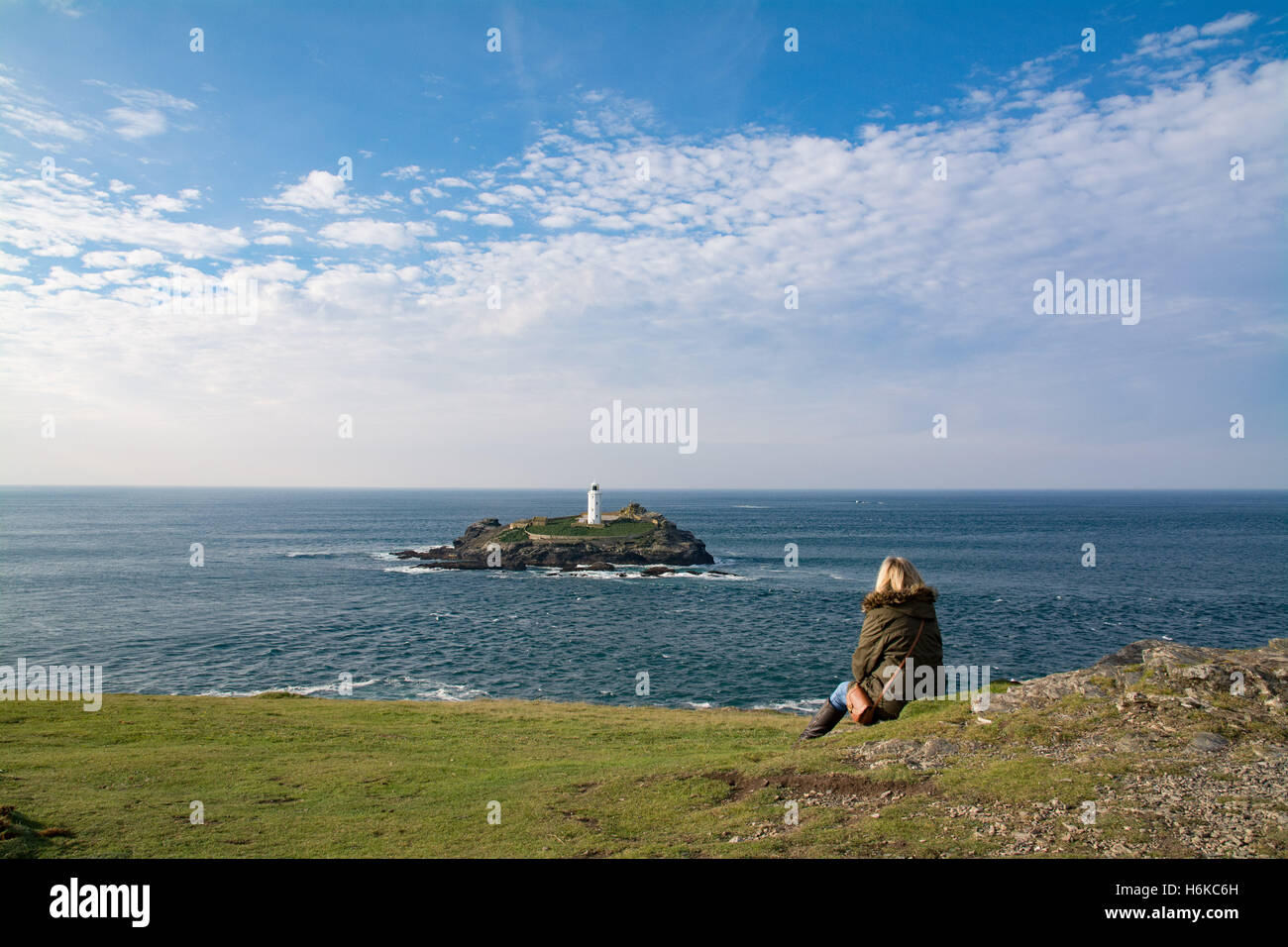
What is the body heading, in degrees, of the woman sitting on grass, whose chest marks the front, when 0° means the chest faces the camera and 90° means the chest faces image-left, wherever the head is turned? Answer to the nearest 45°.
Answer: approximately 135°

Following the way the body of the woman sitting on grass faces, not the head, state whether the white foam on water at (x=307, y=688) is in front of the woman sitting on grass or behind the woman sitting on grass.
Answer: in front

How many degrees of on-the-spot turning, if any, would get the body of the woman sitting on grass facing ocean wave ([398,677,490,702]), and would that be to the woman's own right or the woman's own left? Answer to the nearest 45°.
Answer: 0° — they already face it

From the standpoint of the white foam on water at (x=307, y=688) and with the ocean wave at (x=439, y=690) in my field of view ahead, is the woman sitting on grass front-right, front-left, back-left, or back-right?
front-right

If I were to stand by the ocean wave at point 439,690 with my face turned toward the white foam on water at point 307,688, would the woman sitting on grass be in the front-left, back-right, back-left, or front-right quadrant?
back-left

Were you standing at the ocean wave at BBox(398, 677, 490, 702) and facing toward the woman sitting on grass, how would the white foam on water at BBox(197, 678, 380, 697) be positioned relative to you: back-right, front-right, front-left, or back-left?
back-right
